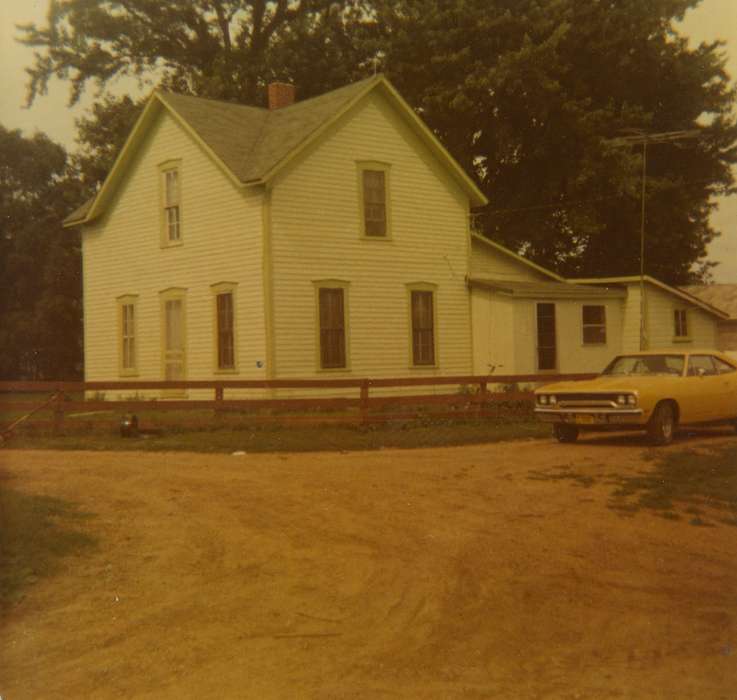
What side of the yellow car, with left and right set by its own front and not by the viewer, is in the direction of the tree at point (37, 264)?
right

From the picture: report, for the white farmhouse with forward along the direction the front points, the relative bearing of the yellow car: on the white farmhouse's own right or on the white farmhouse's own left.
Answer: on the white farmhouse's own left

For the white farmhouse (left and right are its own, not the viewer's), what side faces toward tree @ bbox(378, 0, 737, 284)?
back

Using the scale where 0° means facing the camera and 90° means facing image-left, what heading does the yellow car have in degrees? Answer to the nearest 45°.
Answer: approximately 45°

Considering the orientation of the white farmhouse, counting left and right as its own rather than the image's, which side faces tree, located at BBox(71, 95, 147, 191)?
right

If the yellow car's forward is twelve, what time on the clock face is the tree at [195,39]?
The tree is roughly at 3 o'clock from the yellow car.

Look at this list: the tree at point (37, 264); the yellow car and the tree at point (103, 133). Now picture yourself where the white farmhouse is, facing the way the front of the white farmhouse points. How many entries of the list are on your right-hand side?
2

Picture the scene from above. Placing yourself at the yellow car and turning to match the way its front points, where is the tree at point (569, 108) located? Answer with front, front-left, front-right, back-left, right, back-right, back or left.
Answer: back-right

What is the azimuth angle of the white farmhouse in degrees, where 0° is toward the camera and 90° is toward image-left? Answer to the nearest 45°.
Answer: approximately 45°

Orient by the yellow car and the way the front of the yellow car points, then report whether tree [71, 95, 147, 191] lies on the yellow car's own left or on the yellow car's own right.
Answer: on the yellow car's own right

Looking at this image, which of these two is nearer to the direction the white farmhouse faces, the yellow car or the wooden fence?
the wooden fence
